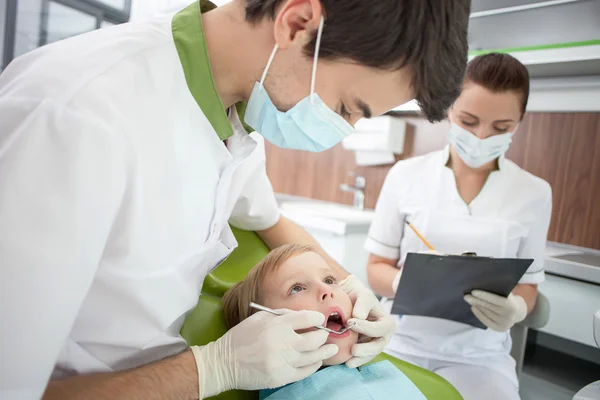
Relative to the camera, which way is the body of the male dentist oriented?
to the viewer's right

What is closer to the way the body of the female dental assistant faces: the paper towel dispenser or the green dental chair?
the green dental chair

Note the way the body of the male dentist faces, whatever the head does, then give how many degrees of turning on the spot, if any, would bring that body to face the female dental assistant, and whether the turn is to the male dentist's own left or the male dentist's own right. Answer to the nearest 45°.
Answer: approximately 45° to the male dentist's own left

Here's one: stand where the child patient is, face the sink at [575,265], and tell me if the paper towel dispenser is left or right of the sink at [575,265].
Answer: left

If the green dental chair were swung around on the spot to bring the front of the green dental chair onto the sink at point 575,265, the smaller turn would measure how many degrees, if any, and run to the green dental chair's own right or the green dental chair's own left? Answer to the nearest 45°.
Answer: approximately 90° to the green dental chair's own left

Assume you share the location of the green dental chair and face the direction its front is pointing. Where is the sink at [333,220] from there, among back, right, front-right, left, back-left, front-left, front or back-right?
back-left

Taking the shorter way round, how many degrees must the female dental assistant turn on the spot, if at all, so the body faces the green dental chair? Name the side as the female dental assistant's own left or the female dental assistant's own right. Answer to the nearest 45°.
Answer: approximately 45° to the female dental assistant's own right
